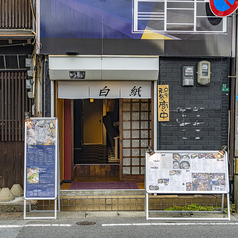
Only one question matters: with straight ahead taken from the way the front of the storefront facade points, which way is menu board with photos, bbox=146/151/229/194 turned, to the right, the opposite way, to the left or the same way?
the same way

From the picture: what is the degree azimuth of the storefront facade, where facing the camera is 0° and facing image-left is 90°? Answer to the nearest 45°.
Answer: approximately 0°

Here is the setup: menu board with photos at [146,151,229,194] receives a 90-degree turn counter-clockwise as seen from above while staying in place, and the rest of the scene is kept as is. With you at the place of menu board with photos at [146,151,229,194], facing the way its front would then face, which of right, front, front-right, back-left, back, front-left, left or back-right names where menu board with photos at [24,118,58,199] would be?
back

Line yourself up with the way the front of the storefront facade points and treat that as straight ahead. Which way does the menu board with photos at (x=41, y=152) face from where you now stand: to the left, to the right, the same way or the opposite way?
the same way

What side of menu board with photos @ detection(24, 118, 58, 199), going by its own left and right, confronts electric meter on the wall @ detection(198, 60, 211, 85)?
left

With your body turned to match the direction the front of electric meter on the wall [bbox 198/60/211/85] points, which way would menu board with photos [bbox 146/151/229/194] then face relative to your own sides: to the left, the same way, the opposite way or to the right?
the same way

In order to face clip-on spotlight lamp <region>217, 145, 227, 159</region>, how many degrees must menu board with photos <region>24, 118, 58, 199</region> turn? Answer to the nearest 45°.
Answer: approximately 90° to its left

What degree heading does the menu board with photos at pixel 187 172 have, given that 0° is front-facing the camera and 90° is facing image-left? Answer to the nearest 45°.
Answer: approximately 0°

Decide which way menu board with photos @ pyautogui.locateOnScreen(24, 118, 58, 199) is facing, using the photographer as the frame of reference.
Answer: facing the viewer
